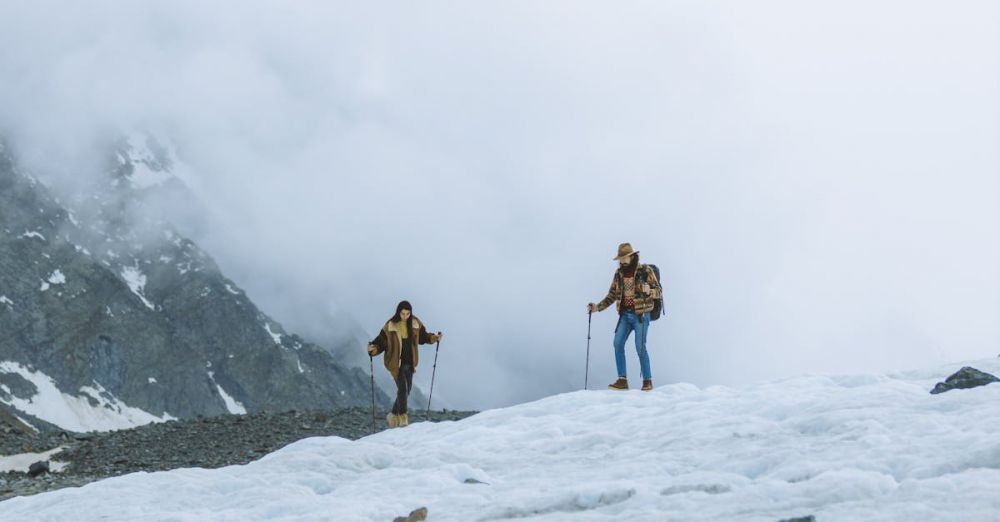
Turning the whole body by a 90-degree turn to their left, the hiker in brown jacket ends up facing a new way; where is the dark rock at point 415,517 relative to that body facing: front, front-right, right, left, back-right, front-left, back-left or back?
right

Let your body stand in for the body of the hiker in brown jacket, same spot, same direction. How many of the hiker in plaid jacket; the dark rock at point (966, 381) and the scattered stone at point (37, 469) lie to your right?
1

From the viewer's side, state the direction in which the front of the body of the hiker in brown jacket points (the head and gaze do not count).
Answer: toward the camera

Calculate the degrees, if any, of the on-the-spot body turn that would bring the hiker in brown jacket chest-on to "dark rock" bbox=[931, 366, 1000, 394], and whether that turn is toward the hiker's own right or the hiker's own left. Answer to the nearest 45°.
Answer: approximately 45° to the hiker's own left

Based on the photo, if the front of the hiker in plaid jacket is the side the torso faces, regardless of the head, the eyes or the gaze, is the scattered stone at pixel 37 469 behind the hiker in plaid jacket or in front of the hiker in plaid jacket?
in front

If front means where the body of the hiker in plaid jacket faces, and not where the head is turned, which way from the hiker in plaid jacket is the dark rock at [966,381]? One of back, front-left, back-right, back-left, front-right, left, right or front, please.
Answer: left

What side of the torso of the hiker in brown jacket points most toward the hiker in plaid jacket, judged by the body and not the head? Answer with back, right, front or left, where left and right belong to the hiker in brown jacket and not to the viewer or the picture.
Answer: left

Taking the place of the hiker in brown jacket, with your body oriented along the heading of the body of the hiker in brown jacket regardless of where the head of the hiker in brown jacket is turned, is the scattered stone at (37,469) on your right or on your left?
on your right

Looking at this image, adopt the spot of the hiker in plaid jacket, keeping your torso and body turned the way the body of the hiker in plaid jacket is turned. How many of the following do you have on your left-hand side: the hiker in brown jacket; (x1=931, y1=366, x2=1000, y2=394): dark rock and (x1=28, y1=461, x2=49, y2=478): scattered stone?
1

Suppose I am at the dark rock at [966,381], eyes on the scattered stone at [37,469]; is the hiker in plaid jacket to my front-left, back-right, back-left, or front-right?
front-right

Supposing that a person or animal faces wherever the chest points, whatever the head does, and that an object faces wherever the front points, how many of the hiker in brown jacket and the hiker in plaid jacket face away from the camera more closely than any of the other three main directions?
0

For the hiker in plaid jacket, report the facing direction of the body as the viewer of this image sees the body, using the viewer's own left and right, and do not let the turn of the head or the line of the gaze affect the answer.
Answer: facing the viewer and to the left of the viewer

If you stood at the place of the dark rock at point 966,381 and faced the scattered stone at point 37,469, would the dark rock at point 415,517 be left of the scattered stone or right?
left
